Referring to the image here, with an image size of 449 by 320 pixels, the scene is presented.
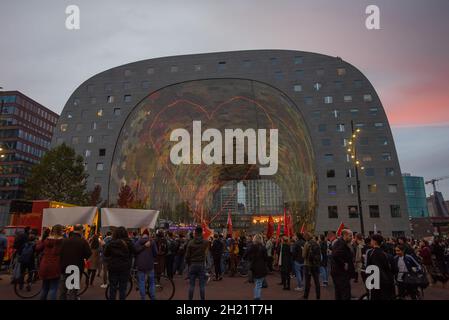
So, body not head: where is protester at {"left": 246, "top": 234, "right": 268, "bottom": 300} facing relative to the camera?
away from the camera

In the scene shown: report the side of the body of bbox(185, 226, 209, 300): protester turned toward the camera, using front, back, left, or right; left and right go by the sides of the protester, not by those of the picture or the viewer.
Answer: back

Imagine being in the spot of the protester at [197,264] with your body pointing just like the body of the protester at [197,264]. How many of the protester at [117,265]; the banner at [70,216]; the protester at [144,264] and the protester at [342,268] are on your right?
1

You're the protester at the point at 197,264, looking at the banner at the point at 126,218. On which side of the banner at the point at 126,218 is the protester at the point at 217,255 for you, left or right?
right

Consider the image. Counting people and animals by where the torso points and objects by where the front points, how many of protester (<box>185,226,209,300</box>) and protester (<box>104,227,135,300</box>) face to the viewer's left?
0

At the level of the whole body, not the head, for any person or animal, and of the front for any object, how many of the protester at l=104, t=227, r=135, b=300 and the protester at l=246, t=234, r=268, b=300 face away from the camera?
2

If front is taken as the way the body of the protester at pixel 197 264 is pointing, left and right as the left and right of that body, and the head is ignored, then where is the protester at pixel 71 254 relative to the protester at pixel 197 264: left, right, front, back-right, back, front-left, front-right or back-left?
left

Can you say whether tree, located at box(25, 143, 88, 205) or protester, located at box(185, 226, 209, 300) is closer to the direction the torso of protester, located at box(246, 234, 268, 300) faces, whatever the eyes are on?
the tree

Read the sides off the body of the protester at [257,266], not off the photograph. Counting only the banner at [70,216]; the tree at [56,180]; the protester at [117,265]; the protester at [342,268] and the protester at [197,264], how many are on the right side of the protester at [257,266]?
1

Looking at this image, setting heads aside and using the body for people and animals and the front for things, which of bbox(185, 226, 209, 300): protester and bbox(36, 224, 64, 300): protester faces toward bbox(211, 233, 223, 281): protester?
bbox(185, 226, 209, 300): protester

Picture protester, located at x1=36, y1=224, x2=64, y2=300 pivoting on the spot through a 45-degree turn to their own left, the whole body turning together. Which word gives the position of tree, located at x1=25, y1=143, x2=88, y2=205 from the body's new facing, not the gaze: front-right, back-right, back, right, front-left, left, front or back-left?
right

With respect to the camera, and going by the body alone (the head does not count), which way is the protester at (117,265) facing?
away from the camera
